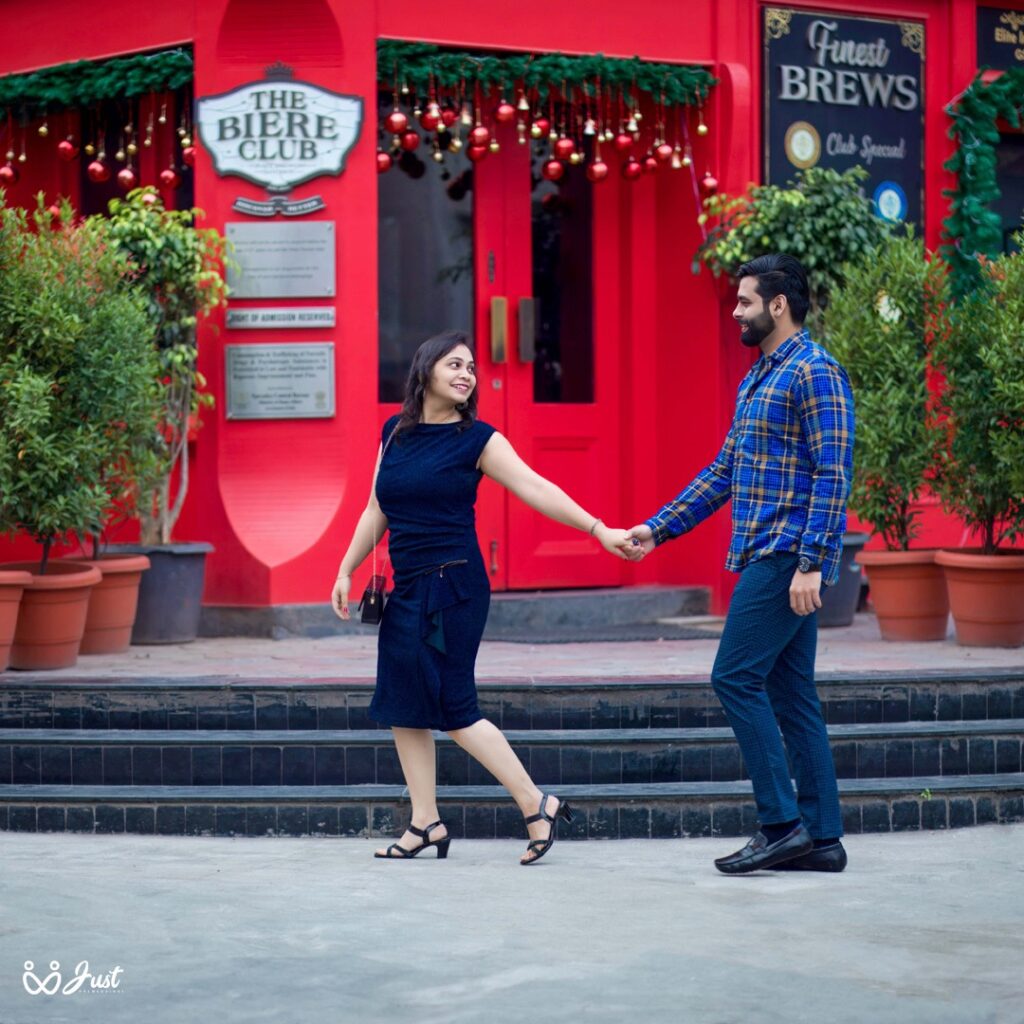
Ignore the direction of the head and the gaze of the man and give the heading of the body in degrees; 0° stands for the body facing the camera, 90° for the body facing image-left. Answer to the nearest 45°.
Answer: approximately 90°

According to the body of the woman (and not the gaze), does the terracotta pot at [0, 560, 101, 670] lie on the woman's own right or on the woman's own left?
on the woman's own right

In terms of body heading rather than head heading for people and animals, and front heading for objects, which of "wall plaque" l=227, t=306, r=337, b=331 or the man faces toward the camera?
the wall plaque

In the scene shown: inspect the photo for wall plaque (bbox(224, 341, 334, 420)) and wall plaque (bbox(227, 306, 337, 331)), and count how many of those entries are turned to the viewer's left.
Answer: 0

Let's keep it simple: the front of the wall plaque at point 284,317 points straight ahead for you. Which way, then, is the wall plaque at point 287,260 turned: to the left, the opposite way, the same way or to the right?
the same way

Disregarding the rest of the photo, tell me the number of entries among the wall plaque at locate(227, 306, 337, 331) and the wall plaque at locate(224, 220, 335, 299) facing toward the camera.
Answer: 2

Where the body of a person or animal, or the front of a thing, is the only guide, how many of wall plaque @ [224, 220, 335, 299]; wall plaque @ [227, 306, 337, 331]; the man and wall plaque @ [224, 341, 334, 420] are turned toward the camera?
3

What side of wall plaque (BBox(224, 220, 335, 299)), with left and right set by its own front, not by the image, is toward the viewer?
front

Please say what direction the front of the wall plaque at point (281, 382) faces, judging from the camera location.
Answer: facing the viewer

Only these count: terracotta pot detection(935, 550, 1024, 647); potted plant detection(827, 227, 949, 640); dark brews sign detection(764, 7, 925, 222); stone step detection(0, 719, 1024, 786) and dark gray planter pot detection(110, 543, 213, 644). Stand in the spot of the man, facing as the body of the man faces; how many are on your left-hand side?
0

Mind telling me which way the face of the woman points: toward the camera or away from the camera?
toward the camera

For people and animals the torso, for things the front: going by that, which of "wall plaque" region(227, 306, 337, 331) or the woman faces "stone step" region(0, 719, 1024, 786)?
the wall plaque

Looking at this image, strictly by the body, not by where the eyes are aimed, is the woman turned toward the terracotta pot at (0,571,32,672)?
no

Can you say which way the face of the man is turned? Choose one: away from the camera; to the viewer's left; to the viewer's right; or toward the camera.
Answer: to the viewer's left

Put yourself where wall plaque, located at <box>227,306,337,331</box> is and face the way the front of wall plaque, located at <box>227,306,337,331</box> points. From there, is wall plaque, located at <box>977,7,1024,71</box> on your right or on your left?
on your left

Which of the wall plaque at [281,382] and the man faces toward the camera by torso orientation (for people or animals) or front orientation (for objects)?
the wall plaque

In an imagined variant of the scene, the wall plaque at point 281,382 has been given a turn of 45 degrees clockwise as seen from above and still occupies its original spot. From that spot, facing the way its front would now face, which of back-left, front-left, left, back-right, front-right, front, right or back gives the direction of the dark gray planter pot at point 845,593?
back-left
